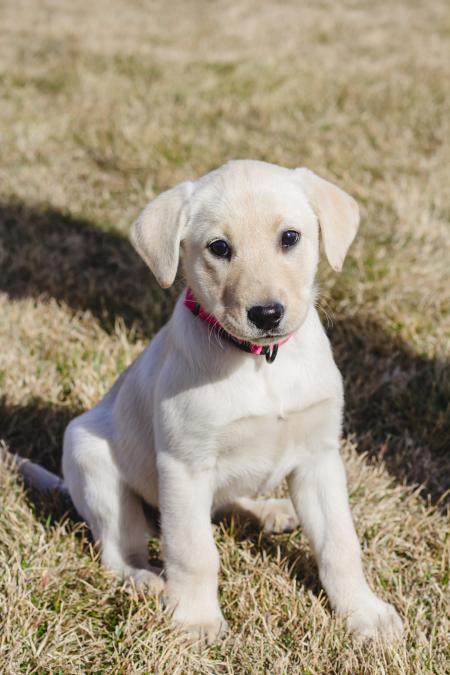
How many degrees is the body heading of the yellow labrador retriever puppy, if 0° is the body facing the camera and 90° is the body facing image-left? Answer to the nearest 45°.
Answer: approximately 315°
